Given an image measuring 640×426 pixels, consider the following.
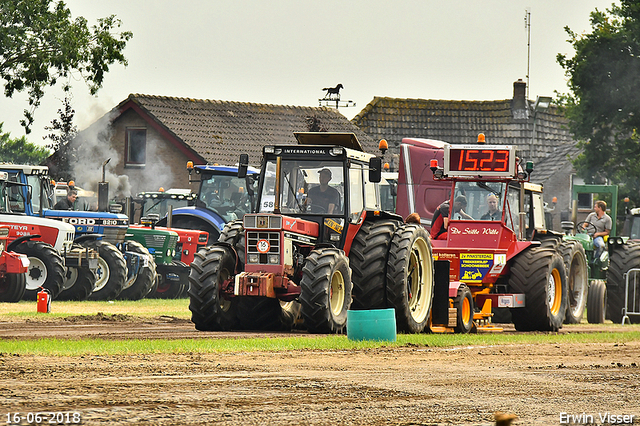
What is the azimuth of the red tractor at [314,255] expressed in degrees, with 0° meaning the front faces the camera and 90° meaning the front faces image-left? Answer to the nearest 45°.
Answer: approximately 45°

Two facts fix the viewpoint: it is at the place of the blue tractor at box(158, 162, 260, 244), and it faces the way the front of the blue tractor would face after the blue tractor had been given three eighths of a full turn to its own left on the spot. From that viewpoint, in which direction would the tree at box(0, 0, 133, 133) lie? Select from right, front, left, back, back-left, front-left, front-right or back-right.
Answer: left

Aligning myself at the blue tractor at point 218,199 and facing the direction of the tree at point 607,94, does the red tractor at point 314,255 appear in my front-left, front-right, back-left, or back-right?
back-right

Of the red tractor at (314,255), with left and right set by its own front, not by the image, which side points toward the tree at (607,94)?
back

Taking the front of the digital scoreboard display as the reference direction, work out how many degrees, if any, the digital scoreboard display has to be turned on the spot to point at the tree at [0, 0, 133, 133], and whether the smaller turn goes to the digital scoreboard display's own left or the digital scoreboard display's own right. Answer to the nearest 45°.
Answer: approximately 135° to the digital scoreboard display's own right
